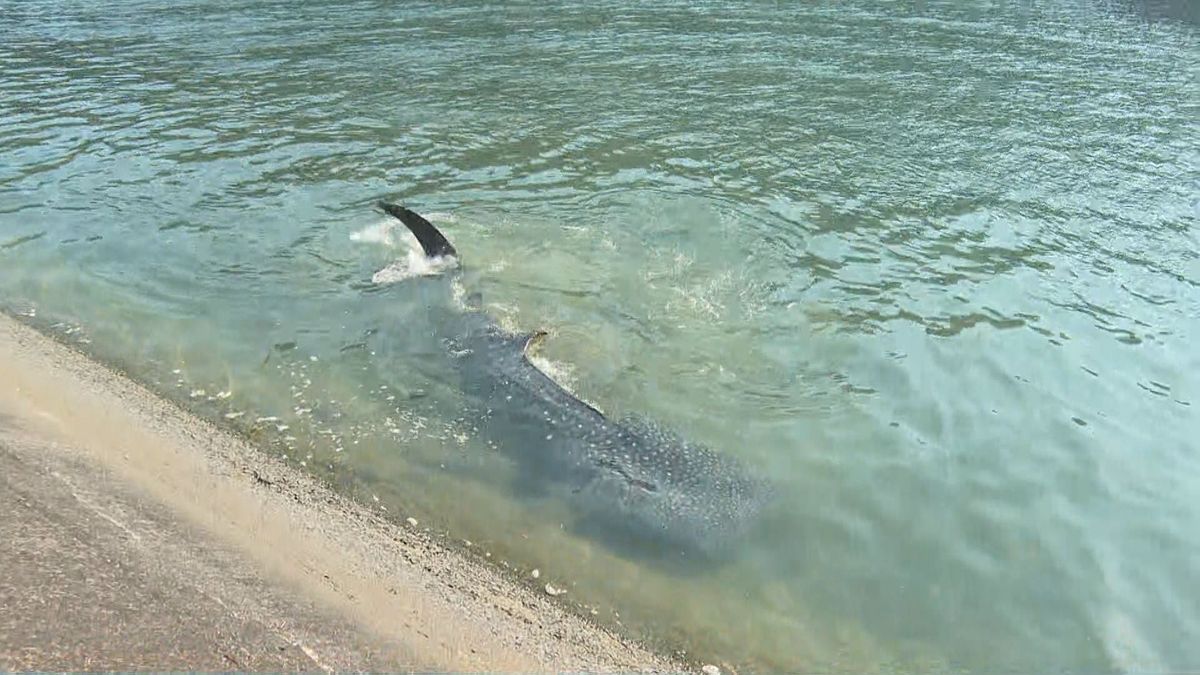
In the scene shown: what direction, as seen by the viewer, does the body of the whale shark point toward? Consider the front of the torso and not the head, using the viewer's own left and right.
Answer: facing the viewer and to the right of the viewer
